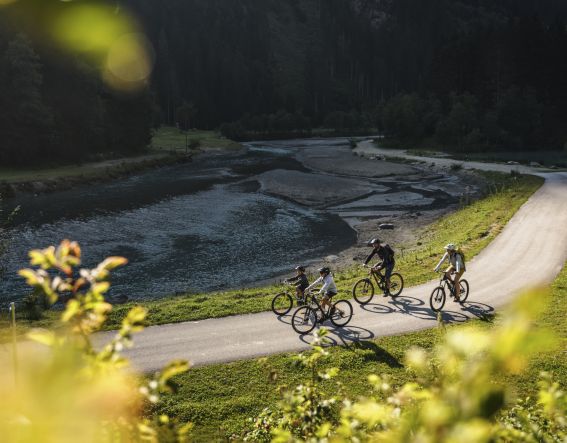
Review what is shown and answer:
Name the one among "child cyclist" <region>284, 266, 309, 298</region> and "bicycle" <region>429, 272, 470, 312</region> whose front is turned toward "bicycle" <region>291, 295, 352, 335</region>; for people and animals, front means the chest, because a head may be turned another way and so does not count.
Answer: "bicycle" <region>429, 272, 470, 312</region>

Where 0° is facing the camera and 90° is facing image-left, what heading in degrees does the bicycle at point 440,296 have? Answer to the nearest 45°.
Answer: approximately 45°

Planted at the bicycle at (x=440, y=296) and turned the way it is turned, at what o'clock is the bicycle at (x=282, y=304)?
the bicycle at (x=282, y=304) is roughly at 1 o'clock from the bicycle at (x=440, y=296).

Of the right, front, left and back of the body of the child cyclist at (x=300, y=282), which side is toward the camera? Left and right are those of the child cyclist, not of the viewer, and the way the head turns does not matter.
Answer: left

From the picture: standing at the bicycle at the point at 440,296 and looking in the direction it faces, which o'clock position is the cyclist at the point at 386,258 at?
The cyclist is roughly at 2 o'clock from the bicycle.

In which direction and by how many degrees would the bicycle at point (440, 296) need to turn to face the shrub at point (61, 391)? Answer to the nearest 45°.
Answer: approximately 45° to its left

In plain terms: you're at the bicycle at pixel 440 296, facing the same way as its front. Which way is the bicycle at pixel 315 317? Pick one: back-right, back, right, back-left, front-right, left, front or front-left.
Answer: front

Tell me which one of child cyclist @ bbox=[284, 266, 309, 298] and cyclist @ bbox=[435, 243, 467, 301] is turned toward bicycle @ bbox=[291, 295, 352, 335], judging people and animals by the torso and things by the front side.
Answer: the cyclist

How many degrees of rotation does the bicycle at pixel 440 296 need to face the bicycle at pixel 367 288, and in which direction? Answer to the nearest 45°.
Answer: approximately 45° to its right

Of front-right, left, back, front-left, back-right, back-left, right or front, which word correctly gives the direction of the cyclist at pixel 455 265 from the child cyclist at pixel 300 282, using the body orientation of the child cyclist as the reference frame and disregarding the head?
back

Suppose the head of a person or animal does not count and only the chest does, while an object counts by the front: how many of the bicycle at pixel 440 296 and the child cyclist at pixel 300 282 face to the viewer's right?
0

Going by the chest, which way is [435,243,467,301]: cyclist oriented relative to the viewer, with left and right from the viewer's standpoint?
facing the viewer and to the left of the viewer
